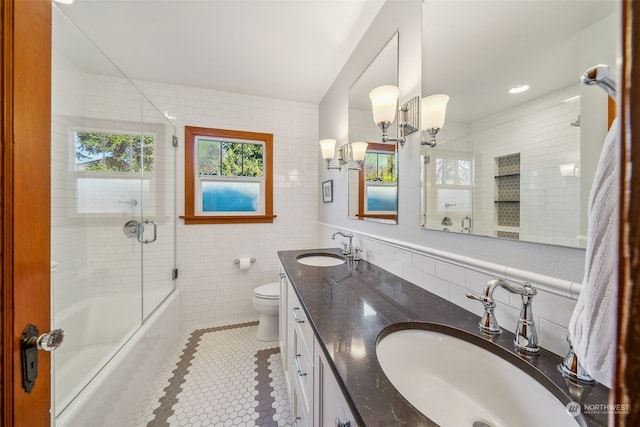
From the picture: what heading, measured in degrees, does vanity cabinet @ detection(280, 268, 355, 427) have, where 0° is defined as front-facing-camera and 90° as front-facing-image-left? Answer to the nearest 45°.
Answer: approximately 90°

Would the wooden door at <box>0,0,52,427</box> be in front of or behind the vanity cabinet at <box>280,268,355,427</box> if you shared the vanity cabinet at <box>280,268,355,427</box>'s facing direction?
in front

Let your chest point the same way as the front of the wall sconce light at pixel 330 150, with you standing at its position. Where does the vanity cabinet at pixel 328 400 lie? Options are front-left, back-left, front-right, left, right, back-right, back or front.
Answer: left

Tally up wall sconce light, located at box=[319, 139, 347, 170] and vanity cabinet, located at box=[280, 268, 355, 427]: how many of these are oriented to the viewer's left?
2

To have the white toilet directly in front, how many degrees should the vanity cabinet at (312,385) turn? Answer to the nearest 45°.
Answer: approximately 90° to its right

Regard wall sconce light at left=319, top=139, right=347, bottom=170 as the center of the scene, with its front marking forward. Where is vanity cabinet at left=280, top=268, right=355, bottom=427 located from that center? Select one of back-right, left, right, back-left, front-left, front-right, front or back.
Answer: left

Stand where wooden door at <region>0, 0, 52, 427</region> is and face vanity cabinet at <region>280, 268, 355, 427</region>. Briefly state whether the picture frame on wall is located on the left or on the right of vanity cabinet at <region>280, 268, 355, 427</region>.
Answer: left

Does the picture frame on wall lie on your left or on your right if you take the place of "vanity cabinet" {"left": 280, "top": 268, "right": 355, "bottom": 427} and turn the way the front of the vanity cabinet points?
on your right

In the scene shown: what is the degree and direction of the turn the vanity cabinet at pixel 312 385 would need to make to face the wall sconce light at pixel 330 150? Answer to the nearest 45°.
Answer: approximately 90° to its right

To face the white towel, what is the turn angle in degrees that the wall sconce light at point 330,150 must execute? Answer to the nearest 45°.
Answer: approximately 90° to its left

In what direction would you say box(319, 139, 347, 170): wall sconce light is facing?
to the viewer's left

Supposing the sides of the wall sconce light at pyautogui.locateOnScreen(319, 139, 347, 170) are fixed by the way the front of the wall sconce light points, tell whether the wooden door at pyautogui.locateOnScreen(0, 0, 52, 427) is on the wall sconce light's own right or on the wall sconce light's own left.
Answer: on the wall sconce light's own left

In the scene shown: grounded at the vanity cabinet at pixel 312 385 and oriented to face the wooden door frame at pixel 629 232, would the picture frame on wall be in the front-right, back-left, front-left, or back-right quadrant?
back-left
